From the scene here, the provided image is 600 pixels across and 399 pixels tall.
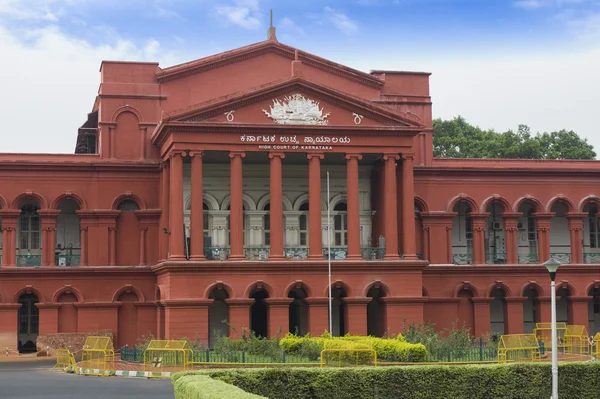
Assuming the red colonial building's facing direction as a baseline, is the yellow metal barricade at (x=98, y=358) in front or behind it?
in front

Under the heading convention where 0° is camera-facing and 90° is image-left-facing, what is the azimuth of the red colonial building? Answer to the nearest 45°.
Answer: approximately 0°

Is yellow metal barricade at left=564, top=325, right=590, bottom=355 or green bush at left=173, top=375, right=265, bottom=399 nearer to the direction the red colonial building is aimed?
the green bush

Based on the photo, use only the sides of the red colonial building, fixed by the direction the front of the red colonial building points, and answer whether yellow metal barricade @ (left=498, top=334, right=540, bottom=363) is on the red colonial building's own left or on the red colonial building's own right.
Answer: on the red colonial building's own left

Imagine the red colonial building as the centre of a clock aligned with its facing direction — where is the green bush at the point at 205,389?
The green bush is roughly at 12 o'clock from the red colonial building.

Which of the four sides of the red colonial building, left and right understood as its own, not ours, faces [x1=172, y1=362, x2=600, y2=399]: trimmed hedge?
front

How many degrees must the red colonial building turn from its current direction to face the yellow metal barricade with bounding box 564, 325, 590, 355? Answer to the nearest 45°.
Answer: approximately 90° to its left
